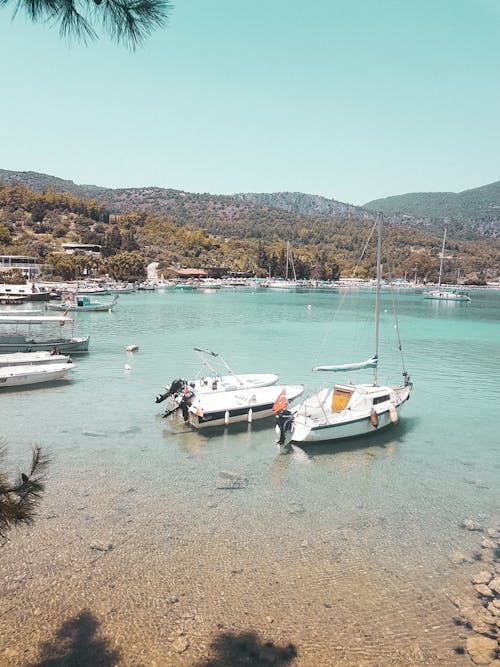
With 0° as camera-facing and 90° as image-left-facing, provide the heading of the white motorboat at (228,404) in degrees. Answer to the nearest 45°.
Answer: approximately 225°

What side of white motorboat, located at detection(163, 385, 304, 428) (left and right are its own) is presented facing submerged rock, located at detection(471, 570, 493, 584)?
right

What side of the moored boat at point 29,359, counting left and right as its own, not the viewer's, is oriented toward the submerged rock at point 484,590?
right

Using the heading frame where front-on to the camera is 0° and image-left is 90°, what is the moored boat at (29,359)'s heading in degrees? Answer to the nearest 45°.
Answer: approximately 270°

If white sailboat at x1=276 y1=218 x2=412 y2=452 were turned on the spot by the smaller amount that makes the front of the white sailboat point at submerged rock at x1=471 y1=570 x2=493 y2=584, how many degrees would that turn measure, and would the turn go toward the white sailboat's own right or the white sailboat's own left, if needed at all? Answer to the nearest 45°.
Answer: approximately 135° to the white sailboat's own right

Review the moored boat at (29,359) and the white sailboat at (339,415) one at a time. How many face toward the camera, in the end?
0

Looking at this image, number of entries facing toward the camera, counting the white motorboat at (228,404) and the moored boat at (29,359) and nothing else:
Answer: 0

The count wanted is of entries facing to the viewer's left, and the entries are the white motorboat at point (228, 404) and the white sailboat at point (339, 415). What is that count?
0

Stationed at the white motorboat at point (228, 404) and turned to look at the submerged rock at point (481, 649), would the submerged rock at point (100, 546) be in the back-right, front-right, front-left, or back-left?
front-right

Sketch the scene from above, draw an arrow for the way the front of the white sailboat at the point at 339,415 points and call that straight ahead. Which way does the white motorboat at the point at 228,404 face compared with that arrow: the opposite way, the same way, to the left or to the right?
the same way

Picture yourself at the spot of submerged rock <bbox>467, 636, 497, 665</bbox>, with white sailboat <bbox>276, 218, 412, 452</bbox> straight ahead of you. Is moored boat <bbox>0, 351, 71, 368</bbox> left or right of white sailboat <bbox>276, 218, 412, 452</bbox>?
left

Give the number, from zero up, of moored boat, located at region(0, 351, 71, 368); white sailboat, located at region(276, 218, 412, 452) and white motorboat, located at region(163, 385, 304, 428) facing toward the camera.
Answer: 0

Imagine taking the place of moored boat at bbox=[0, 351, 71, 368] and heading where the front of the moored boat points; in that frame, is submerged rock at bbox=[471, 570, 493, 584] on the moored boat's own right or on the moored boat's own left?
on the moored boat's own right

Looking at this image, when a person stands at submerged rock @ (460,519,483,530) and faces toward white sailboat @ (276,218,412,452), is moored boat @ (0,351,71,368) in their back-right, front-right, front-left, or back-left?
front-left

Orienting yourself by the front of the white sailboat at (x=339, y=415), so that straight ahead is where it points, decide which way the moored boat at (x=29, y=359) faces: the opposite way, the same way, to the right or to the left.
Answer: the same way

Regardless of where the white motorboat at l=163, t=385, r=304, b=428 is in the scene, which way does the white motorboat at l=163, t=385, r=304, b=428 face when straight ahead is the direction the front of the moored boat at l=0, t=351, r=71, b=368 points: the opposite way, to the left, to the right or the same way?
the same way
